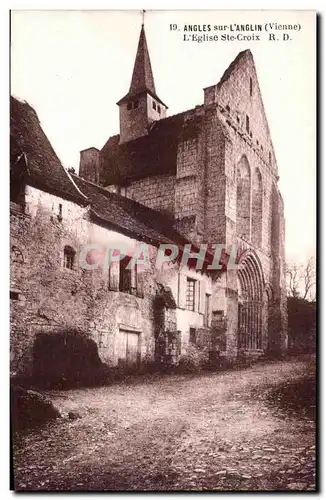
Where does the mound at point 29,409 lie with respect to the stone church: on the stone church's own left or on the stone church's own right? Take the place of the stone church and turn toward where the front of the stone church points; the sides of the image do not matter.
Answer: on the stone church's own right
